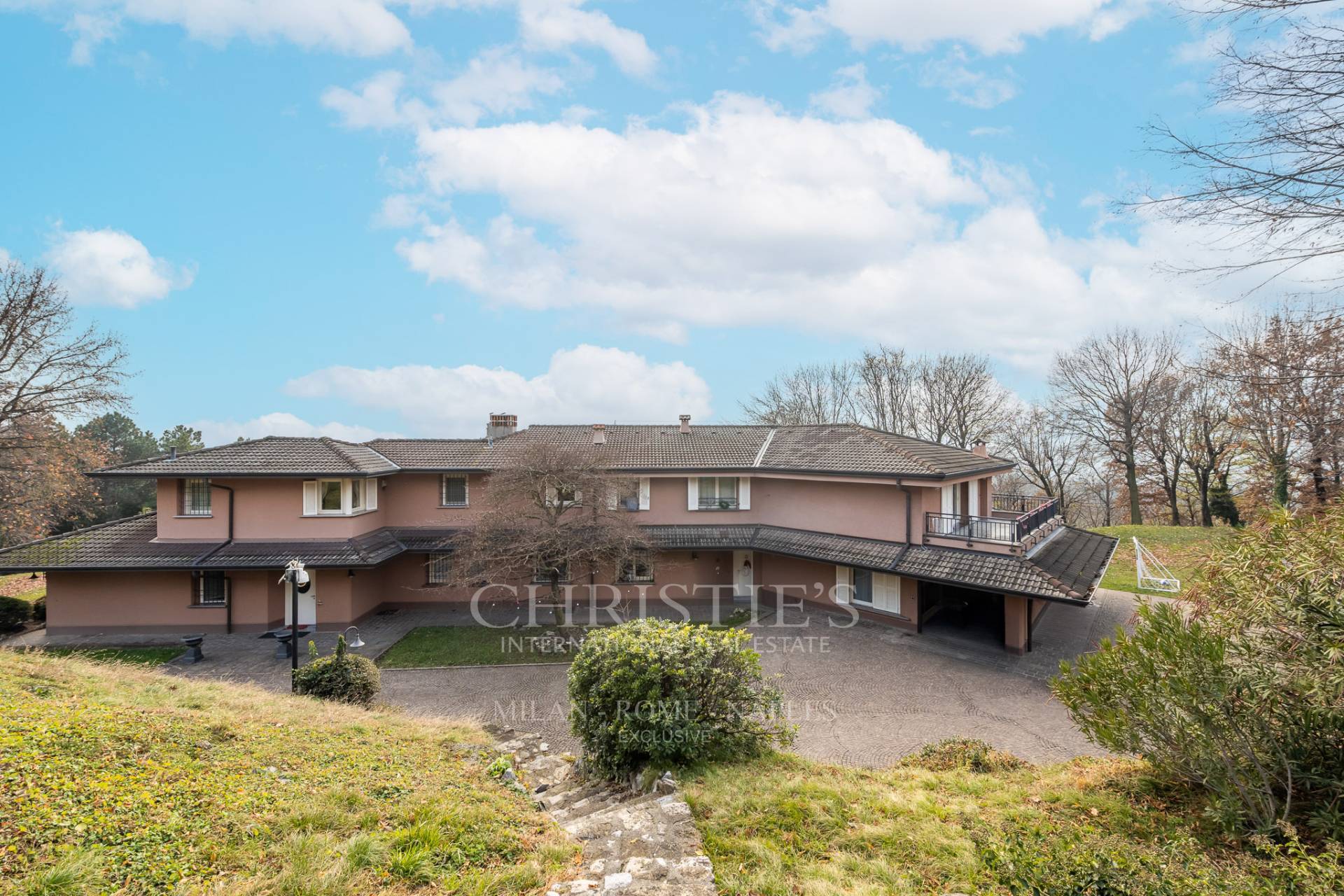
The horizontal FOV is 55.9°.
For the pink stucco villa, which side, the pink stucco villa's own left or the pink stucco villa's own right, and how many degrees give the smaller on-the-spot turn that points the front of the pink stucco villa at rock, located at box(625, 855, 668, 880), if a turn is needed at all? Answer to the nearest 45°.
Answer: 0° — it already faces it

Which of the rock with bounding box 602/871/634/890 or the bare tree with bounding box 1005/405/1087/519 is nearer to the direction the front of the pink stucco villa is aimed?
the rock

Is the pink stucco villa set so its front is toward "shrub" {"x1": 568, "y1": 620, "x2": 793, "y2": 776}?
yes

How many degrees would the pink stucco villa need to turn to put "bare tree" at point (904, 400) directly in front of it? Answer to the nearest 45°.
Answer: approximately 135° to its left

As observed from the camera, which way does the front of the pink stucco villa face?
facing the viewer

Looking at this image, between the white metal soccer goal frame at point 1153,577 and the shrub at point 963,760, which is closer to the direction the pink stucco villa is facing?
the shrub

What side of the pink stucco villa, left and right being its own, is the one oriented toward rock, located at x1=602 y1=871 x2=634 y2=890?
front

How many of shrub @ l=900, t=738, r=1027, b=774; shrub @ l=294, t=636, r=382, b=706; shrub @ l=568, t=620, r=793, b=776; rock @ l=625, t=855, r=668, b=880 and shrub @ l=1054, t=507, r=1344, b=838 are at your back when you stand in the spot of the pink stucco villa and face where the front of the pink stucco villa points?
0

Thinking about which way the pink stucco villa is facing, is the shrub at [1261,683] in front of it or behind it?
in front

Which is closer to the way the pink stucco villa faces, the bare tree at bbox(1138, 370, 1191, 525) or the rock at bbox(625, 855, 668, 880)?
the rock

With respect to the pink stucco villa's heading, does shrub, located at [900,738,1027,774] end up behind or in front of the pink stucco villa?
in front

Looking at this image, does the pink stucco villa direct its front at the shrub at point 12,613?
no
